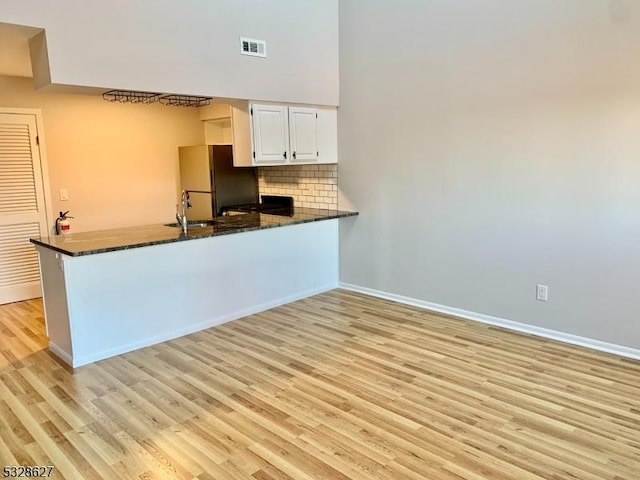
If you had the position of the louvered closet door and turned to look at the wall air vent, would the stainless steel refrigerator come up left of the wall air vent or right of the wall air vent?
left

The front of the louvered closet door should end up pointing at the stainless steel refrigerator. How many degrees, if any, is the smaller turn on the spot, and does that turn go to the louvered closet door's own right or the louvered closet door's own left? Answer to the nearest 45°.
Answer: approximately 45° to the louvered closet door's own left

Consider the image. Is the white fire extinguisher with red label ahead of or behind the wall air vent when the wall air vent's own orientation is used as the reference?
behind

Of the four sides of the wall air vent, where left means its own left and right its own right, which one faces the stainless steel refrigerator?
back

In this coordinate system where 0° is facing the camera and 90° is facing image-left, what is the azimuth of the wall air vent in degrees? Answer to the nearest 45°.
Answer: approximately 315°
